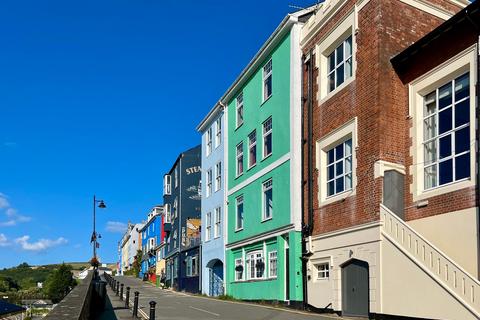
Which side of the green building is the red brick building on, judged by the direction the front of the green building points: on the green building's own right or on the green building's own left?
on the green building's own left

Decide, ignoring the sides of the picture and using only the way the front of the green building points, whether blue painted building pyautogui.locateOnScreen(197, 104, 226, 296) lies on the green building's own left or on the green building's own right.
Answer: on the green building's own right
